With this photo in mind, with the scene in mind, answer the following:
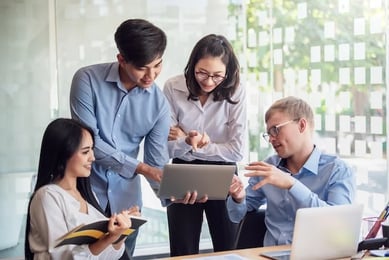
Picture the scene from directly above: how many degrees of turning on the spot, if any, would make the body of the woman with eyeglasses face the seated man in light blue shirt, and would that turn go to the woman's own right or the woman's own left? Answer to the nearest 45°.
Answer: approximately 45° to the woman's own left

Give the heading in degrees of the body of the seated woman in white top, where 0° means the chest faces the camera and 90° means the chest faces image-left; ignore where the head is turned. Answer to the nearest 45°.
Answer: approximately 315°

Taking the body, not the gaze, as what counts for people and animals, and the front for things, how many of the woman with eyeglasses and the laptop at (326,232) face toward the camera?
1

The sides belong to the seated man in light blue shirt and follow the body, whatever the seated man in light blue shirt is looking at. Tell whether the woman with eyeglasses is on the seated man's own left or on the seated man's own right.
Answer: on the seated man's own right

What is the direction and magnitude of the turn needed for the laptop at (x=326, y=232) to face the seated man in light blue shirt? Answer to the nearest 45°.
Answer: approximately 45° to its right

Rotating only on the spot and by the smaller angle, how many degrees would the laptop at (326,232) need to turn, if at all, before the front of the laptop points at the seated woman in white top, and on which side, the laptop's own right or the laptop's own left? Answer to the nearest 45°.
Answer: approximately 45° to the laptop's own left

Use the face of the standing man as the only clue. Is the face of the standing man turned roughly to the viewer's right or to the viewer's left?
to the viewer's right
